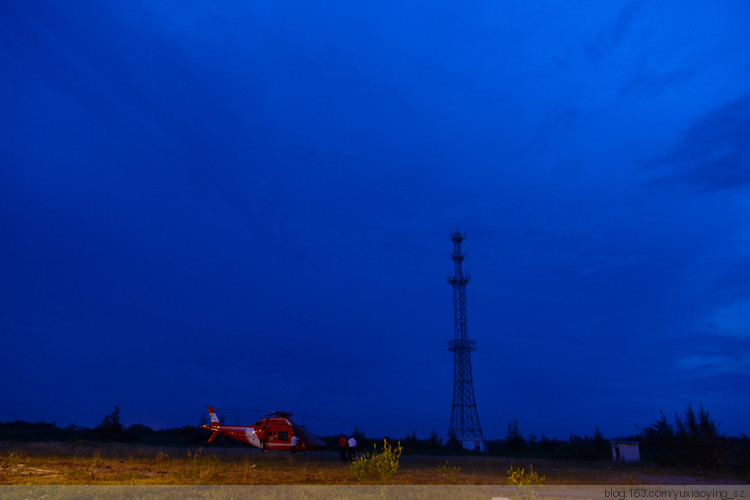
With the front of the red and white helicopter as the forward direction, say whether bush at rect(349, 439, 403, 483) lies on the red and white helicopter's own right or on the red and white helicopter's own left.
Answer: on the red and white helicopter's own right

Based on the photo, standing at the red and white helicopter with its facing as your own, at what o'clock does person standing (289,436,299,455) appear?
The person standing is roughly at 1 o'clock from the red and white helicopter.

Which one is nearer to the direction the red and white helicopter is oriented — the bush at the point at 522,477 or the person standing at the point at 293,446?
the person standing

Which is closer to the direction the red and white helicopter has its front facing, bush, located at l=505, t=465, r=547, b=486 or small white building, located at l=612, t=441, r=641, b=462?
the small white building

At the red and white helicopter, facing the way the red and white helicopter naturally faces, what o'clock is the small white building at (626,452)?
The small white building is roughly at 12 o'clock from the red and white helicopter.

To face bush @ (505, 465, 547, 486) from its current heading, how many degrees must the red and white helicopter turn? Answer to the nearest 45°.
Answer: approximately 90° to its right

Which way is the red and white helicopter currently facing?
to the viewer's right
